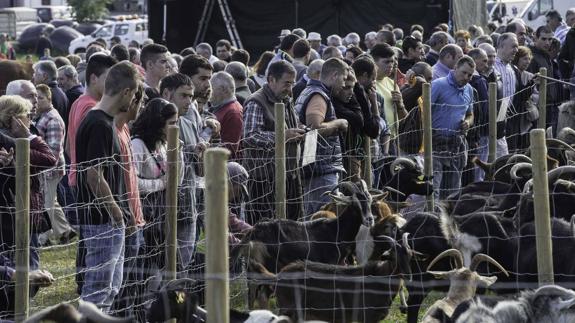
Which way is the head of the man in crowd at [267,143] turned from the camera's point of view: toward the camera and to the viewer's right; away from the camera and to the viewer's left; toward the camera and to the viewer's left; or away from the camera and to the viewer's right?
toward the camera and to the viewer's right

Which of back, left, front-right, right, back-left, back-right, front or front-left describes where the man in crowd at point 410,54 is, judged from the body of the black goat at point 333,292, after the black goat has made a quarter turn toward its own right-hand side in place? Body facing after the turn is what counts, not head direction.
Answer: back

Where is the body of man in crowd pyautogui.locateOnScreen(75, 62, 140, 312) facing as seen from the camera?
to the viewer's right

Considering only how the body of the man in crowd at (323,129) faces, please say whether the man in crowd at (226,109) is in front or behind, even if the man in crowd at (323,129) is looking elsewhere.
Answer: behind

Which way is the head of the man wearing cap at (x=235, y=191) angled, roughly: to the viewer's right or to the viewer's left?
to the viewer's right

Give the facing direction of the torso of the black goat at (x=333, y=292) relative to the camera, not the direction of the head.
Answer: to the viewer's right

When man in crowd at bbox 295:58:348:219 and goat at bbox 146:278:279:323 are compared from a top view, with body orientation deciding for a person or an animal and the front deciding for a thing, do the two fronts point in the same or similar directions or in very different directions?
very different directions

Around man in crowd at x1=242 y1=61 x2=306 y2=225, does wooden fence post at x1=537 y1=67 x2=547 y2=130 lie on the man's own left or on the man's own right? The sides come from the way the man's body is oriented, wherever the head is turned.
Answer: on the man's own left
